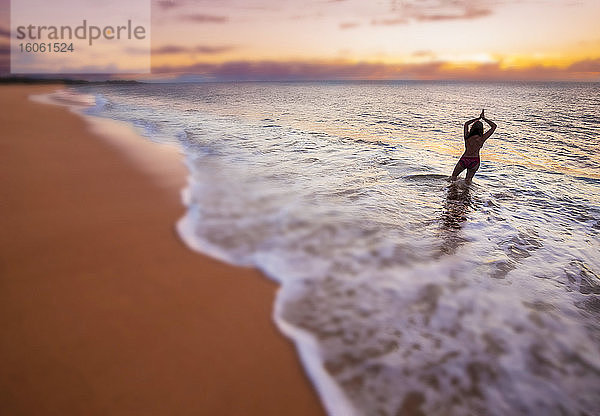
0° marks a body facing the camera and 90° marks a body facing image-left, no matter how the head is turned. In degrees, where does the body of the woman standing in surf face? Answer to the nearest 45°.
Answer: approximately 180°

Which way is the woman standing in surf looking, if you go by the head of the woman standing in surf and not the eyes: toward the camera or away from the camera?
away from the camera
